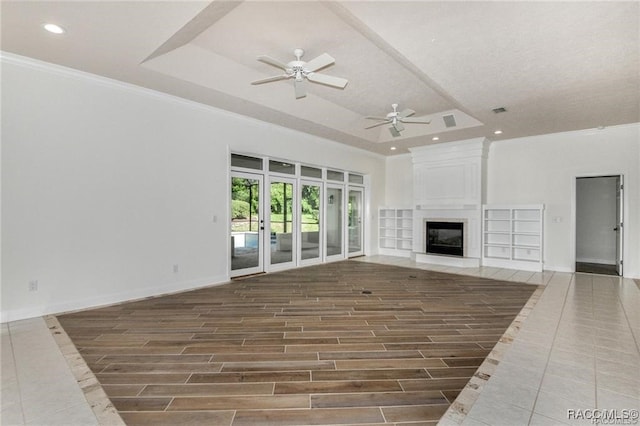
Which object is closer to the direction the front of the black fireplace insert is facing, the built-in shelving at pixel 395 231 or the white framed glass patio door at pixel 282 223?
the white framed glass patio door

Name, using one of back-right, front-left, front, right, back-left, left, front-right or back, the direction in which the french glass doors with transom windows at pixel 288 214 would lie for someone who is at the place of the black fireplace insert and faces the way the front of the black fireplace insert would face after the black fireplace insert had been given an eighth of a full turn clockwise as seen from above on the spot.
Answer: front

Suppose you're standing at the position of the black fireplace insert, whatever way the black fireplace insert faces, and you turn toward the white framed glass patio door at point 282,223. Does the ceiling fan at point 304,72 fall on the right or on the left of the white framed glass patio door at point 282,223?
left

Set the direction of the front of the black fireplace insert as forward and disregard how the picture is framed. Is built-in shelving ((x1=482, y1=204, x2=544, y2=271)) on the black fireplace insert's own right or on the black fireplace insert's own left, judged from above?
on the black fireplace insert's own left

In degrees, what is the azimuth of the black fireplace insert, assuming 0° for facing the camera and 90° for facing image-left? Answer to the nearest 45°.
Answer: approximately 0°

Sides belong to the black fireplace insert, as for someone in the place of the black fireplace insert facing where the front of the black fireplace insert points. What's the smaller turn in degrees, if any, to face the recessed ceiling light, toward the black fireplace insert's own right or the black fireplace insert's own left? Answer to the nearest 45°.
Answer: approximately 45° to the black fireplace insert's own right

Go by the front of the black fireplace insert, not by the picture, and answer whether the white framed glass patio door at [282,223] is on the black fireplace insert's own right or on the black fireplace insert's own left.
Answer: on the black fireplace insert's own right

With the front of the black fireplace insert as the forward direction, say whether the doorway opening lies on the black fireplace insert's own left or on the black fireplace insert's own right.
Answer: on the black fireplace insert's own left

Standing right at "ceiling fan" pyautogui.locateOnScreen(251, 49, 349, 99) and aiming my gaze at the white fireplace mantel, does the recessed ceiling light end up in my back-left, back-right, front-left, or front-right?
back-left
